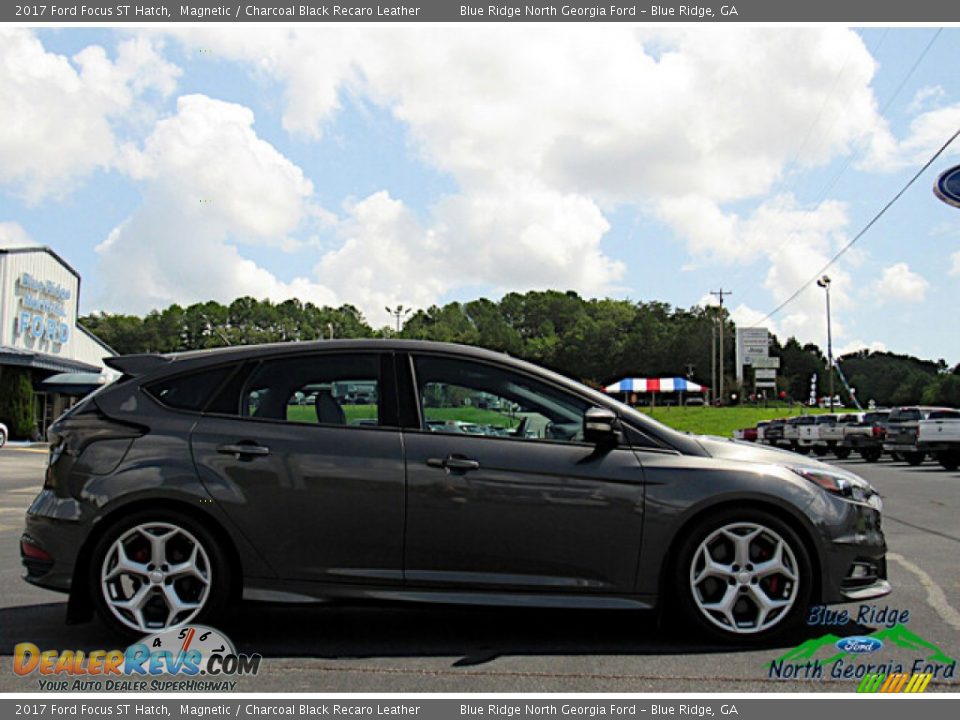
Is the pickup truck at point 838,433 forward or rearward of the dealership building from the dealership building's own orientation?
forward

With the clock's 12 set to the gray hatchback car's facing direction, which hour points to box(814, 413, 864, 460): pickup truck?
The pickup truck is roughly at 10 o'clock from the gray hatchback car.

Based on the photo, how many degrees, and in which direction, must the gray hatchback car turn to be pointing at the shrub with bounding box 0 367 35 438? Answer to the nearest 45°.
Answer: approximately 135° to its left

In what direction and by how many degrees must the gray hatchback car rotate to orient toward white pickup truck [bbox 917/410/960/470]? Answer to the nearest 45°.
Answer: approximately 45° to its left

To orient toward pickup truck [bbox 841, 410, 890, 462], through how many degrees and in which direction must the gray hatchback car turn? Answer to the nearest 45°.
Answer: approximately 45° to its left

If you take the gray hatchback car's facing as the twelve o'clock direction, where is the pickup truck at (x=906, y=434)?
The pickup truck is roughly at 10 o'clock from the gray hatchback car.

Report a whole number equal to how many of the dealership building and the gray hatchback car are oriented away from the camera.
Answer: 0

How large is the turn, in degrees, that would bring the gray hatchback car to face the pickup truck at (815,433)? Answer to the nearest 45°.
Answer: approximately 45° to its left

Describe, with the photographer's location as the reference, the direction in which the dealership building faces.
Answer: facing the viewer and to the right of the viewer

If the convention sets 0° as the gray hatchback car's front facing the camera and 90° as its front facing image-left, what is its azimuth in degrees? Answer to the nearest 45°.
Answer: approximately 270°

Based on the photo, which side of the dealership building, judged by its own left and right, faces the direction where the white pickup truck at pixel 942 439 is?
front

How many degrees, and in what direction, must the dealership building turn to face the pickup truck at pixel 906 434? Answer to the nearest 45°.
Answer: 0° — it already faces it

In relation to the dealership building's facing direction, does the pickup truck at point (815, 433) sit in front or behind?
in front

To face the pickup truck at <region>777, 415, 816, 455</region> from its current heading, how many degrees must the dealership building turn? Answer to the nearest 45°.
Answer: approximately 45° to its left
